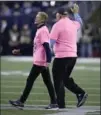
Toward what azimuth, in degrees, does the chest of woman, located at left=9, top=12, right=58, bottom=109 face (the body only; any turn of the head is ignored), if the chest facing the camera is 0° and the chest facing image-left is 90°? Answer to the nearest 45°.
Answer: approximately 90°

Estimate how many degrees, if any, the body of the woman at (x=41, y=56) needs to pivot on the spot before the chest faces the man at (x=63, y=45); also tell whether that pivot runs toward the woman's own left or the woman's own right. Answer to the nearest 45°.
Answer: approximately 180°

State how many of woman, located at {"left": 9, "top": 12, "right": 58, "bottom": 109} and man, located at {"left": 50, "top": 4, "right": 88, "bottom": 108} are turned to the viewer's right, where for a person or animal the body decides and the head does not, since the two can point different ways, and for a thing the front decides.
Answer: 0
